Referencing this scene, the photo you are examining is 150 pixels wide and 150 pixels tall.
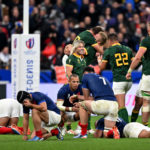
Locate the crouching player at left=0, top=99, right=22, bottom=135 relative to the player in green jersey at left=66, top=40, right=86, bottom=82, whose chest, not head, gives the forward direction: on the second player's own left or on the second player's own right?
on the second player's own right
